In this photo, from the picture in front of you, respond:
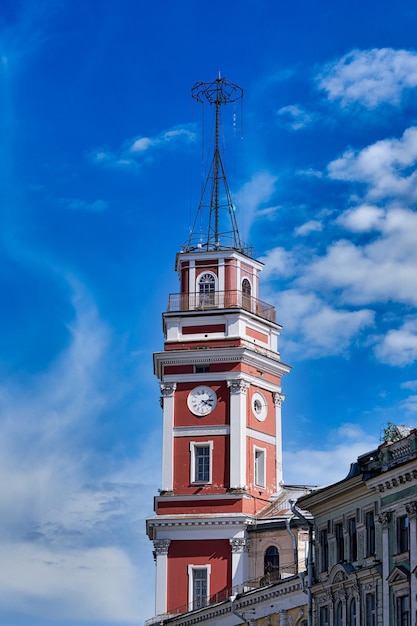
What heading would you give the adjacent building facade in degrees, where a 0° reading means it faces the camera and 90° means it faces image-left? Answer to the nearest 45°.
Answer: approximately 45°
